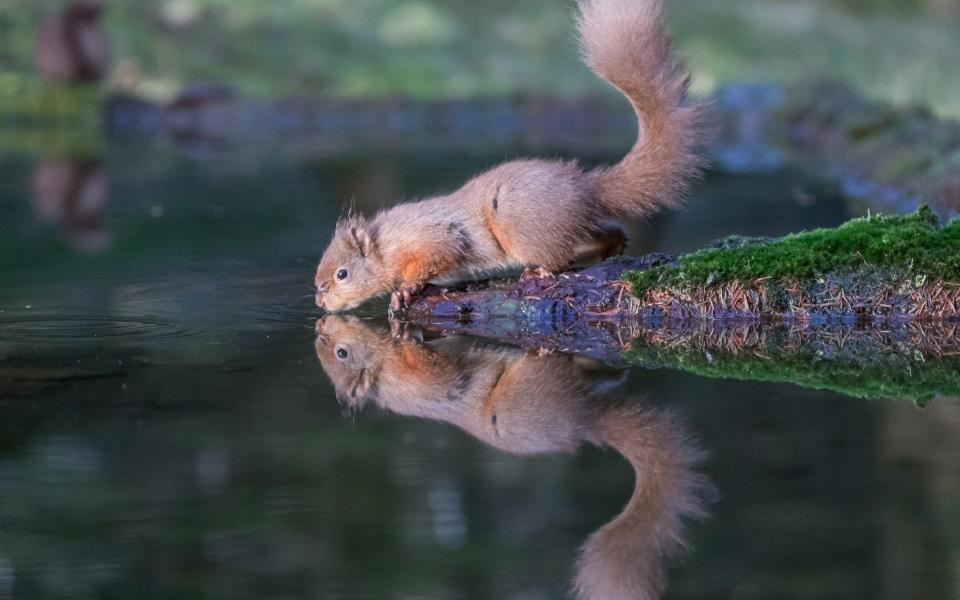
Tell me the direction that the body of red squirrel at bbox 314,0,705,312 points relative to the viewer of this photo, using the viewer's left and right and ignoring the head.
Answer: facing to the left of the viewer
